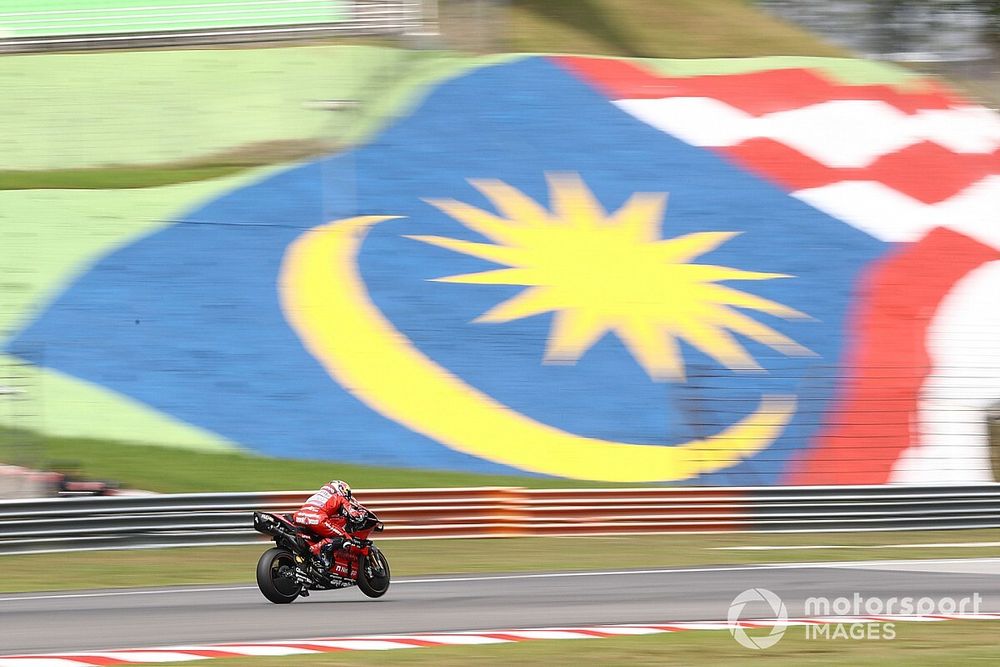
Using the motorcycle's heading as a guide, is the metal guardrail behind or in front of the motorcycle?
in front

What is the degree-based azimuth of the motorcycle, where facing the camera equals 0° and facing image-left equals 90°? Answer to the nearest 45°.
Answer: approximately 225°
